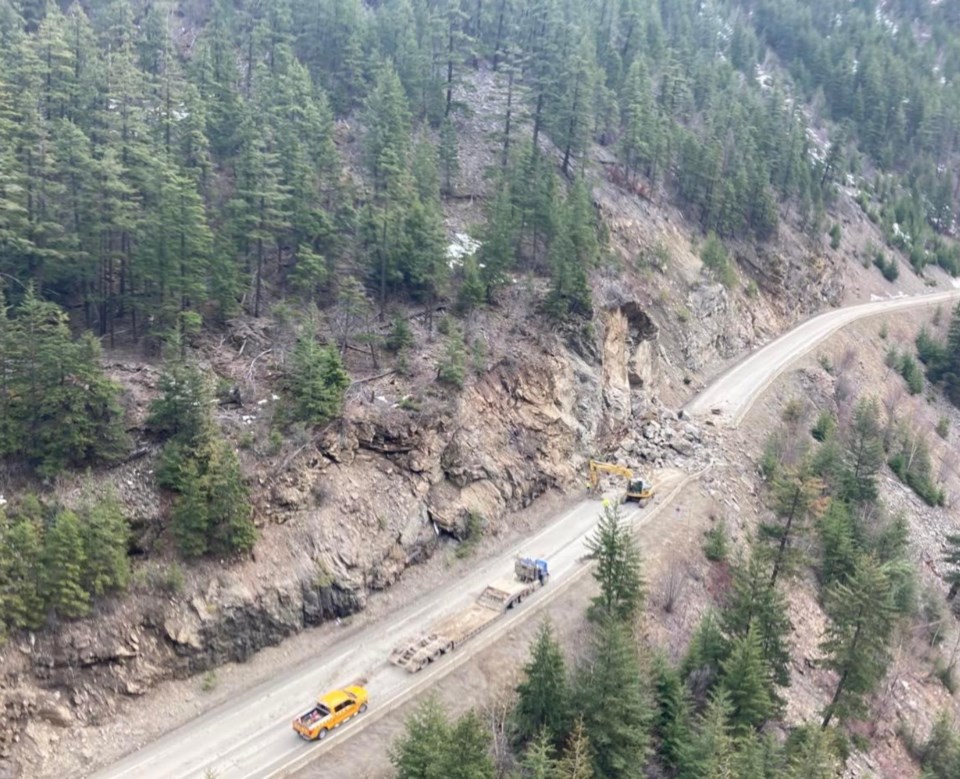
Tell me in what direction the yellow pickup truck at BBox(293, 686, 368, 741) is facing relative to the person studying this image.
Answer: facing away from the viewer and to the right of the viewer

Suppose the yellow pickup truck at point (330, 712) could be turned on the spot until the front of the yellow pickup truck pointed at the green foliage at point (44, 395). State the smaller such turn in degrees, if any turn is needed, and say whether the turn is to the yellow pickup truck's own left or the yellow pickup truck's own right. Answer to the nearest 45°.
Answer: approximately 90° to the yellow pickup truck's own left

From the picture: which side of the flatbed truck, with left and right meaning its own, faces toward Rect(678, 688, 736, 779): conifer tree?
right

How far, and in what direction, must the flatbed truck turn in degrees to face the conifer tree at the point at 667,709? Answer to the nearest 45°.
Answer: approximately 90° to its right

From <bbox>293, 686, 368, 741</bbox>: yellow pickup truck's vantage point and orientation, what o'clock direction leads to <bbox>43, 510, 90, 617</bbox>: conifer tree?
The conifer tree is roughly at 8 o'clock from the yellow pickup truck.

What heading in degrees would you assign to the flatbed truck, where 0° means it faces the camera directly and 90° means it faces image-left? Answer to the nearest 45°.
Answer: approximately 225°

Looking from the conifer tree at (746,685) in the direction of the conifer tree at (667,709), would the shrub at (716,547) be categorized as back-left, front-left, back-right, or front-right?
back-right

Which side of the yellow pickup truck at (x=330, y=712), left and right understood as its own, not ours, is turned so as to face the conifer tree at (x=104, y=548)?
left
